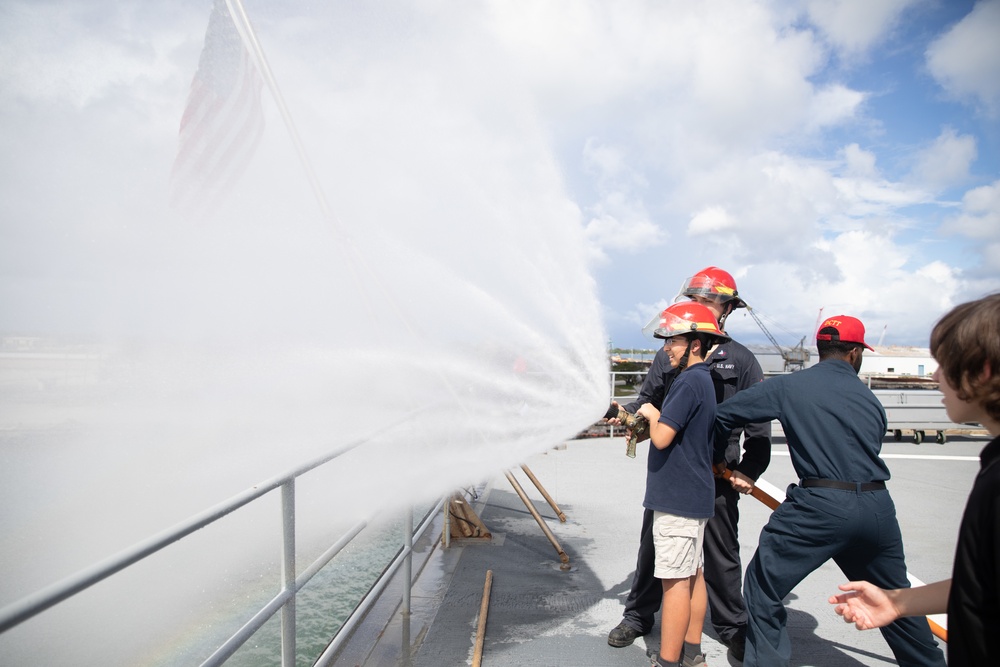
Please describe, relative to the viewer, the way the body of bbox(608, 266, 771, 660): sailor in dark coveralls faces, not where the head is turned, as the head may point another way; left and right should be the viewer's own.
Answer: facing the viewer and to the left of the viewer

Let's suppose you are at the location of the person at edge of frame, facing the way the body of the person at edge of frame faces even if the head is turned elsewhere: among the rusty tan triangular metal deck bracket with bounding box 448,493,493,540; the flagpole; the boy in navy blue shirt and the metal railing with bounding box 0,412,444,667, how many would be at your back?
0

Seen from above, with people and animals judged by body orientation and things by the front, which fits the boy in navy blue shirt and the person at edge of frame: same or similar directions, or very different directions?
same or similar directions

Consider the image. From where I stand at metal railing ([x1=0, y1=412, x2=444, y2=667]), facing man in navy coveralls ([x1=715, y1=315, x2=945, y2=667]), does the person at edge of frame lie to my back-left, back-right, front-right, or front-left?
front-right

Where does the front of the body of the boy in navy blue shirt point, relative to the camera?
to the viewer's left

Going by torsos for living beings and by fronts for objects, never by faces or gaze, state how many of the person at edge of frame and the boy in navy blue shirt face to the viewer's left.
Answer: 2

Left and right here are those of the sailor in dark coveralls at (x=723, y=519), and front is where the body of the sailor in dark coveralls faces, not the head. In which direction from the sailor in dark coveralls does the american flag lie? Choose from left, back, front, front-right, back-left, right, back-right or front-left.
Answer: front-right

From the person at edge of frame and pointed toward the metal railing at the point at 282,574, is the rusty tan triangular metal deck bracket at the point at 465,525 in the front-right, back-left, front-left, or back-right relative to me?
front-right

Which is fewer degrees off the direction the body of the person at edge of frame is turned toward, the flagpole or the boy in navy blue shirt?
the flagpole

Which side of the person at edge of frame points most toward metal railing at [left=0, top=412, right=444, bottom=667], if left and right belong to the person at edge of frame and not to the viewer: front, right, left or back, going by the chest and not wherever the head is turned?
front

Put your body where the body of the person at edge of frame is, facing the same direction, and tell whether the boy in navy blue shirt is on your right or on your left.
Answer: on your right

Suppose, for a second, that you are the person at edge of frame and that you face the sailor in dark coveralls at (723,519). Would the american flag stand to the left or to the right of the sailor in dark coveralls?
left

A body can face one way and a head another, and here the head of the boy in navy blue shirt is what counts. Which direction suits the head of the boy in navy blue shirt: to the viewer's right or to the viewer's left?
to the viewer's left

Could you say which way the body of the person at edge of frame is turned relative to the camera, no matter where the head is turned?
to the viewer's left

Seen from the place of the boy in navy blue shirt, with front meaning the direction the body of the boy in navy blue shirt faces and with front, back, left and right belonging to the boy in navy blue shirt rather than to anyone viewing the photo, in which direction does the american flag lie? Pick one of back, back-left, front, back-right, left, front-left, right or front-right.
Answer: front
